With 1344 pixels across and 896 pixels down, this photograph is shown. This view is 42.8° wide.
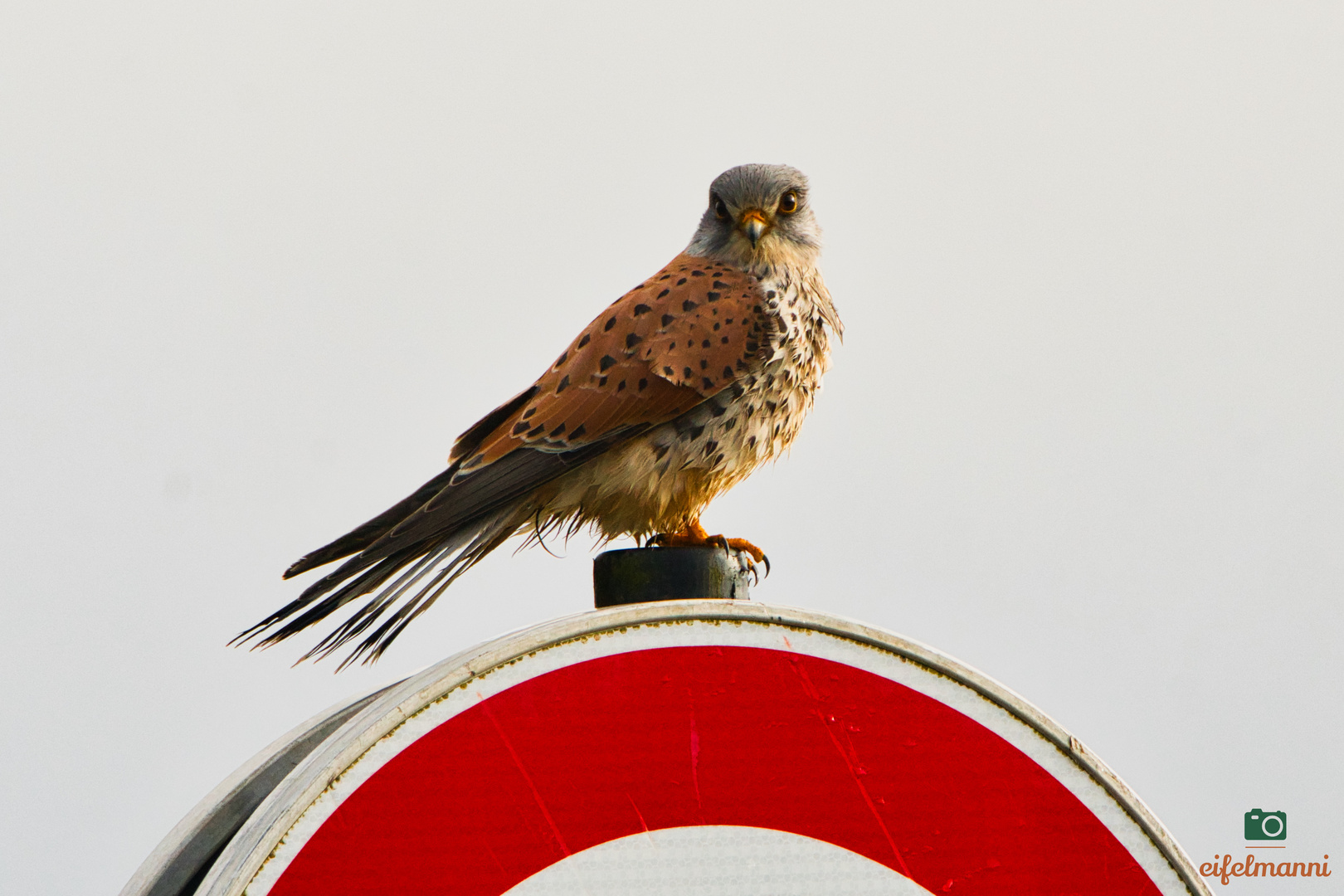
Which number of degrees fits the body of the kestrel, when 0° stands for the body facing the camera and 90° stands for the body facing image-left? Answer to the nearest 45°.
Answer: approximately 270°

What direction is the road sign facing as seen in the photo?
toward the camera
